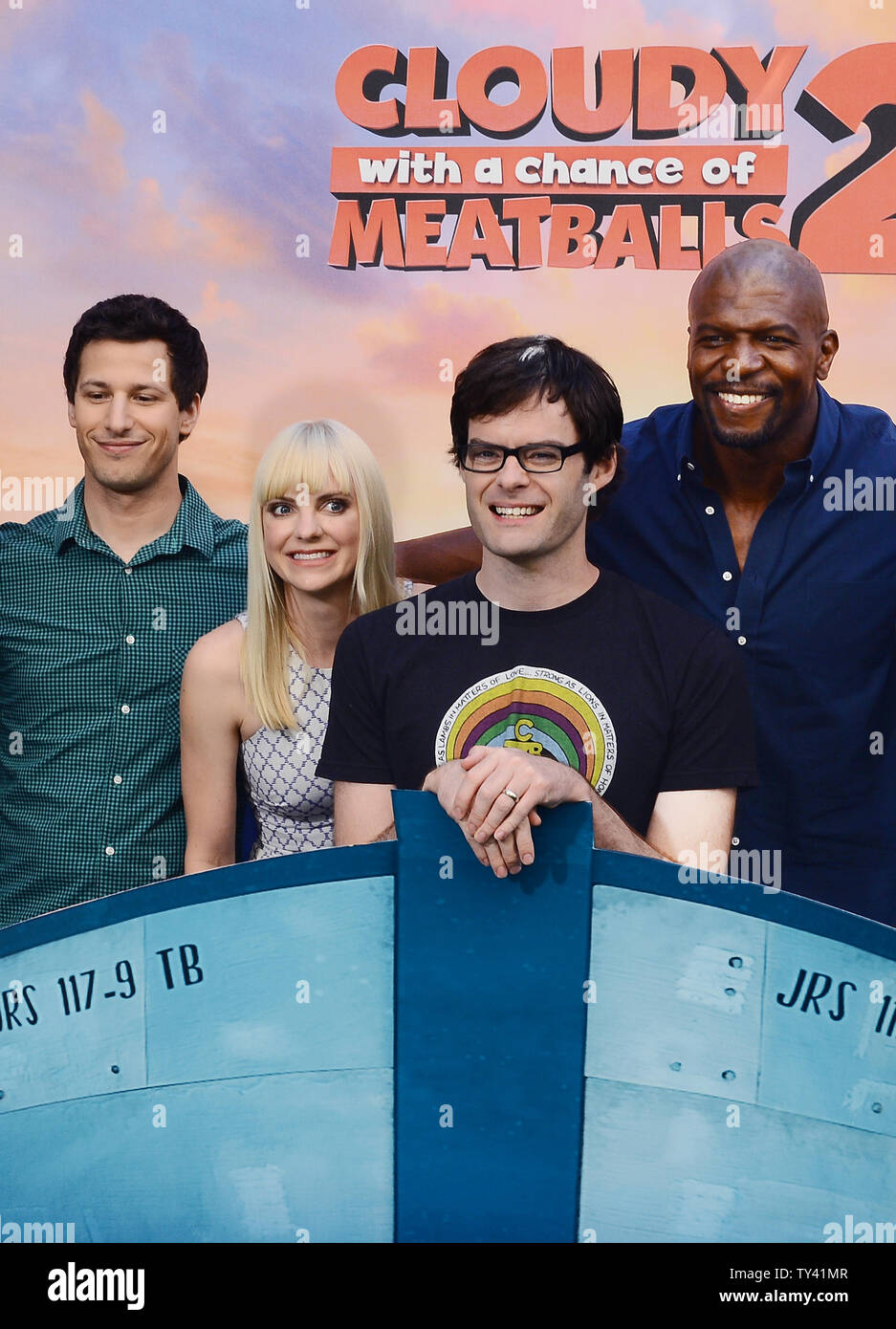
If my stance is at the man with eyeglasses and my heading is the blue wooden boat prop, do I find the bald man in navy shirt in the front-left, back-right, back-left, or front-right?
back-left

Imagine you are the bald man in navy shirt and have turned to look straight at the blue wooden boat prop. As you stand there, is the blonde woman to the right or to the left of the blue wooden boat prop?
right

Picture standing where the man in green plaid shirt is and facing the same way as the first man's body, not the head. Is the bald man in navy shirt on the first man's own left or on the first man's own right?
on the first man's own left

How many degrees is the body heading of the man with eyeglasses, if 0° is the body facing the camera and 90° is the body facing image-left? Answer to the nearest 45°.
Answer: approximately 0°

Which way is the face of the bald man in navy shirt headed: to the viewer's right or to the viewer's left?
to the viewer's left

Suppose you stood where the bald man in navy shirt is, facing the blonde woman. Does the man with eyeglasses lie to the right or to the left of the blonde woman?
left

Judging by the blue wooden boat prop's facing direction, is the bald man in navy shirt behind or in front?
behind
